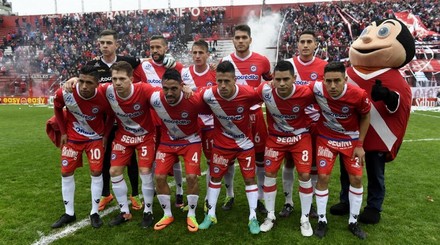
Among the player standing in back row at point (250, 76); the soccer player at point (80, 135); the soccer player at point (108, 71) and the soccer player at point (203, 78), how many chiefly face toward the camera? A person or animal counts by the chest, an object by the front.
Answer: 4

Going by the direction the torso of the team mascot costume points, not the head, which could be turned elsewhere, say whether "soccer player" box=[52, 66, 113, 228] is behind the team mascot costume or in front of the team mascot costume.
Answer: in front

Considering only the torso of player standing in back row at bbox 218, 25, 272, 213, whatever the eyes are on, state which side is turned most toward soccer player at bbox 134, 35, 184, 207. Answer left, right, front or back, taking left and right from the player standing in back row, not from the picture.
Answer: right

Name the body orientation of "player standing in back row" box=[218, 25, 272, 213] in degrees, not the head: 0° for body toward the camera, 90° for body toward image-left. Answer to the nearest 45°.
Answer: approximately 0°

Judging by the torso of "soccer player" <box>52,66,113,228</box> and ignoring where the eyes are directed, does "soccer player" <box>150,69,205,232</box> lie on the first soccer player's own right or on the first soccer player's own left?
on the first soccer player's own left

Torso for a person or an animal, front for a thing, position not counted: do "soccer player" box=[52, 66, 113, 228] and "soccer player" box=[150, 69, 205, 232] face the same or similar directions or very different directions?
same or similar directions

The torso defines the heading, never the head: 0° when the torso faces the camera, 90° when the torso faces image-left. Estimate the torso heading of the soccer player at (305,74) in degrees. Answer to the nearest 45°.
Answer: approximately 0°

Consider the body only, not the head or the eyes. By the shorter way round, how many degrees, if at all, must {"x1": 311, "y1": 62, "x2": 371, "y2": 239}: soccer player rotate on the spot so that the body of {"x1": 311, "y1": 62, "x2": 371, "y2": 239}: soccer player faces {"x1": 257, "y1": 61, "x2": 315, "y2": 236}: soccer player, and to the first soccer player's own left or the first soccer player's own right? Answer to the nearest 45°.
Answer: approximately 90° to the first soccer player's own right

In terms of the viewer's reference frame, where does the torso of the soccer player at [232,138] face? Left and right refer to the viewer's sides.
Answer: facing the viewer

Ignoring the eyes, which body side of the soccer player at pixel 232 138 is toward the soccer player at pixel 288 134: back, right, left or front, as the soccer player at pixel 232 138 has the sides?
left

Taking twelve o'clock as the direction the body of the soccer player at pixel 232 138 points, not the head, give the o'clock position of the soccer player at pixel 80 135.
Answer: the soccer player at pixel 80 135 is roughly at 3 o'clock from the soccer player at pixel 232 138.

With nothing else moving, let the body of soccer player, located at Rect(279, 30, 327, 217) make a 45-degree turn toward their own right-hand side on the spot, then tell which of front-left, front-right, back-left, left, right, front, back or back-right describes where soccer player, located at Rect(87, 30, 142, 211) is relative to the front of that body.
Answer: front-right

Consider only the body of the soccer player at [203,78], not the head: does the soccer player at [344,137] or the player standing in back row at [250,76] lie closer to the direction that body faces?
the soccer player

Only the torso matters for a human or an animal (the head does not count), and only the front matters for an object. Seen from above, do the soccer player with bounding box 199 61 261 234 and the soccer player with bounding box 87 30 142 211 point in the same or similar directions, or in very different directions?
same or similar directions

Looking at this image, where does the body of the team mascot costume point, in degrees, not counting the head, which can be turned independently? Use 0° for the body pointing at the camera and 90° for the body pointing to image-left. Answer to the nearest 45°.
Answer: approximately 45°

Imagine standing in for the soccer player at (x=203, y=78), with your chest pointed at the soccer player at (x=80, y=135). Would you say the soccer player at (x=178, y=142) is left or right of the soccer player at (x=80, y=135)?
left

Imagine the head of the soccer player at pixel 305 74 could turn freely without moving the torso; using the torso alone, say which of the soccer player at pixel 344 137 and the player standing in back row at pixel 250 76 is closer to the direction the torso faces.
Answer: the soccer player

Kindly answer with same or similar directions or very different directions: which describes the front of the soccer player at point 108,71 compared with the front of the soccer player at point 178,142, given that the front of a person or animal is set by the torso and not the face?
same or similar directions

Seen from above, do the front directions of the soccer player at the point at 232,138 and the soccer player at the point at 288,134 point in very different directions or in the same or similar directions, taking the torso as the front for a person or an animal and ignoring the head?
same or similar directions
